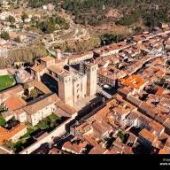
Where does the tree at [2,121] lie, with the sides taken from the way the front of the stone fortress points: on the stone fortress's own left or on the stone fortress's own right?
on the stone fortress's own right

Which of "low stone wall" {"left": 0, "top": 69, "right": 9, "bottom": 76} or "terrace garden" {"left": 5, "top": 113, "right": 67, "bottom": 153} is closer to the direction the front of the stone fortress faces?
the terrace garden

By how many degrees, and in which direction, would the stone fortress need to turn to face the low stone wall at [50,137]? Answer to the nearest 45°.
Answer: approximately 45° to its right
